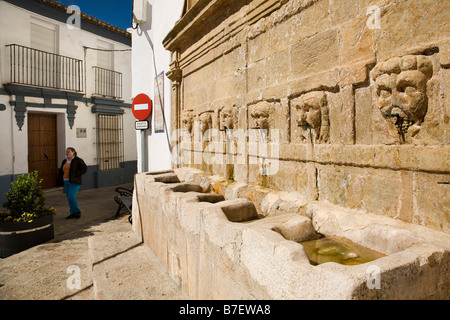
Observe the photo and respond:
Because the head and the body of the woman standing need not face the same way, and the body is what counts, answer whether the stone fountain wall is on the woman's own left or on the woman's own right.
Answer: on the woman's own left

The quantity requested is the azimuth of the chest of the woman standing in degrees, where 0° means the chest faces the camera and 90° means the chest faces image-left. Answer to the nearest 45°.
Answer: approximately 45°

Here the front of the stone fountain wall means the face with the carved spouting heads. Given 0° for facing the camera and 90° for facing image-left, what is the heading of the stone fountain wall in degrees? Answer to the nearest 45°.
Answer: approximately 45°

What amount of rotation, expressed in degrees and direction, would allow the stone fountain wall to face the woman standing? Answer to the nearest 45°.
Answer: approximately 90° to its right

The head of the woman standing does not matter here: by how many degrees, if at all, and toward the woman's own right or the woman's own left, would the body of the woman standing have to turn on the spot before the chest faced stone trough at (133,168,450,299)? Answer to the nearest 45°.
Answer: approximately 45° to the woman's own left

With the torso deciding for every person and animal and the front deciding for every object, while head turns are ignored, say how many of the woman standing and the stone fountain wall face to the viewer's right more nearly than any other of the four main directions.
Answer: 0
